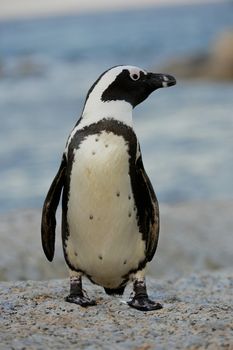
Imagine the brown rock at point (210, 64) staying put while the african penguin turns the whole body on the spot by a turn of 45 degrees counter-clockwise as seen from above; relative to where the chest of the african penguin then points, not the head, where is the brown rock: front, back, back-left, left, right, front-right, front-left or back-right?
back-left

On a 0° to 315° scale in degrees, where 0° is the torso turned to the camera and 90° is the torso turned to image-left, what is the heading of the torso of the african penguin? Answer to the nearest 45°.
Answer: approximately 0°
